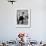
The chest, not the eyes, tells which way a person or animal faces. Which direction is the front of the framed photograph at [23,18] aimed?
toward the camera
